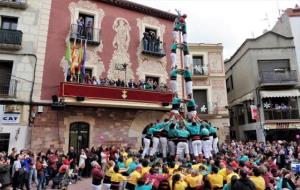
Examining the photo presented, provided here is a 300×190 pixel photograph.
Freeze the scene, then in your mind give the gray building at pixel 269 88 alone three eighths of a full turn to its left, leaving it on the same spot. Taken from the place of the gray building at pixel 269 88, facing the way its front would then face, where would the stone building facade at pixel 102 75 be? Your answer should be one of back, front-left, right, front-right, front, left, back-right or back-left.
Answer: back

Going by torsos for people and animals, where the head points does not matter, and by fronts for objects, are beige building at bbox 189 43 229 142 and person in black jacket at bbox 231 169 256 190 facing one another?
yes

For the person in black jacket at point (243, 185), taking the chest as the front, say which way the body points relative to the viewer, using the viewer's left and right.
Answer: facing away from the viewer

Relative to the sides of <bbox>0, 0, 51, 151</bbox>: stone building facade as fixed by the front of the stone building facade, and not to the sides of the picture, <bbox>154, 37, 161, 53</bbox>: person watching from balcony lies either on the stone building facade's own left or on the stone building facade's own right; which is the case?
on the stone building facade's own left

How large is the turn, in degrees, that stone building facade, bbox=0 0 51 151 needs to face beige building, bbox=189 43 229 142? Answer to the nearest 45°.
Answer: approximately 90° to its left

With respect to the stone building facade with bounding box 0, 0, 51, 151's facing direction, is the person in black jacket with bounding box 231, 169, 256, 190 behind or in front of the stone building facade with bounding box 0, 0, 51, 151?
in front

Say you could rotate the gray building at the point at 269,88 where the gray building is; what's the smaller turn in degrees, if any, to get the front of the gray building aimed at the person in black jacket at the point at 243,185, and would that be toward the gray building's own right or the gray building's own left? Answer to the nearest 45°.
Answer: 0° — it already faces them

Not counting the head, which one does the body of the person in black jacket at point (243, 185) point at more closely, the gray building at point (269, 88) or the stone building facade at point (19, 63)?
the gray building

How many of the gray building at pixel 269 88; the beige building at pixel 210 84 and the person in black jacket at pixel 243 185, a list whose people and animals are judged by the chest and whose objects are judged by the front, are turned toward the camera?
2

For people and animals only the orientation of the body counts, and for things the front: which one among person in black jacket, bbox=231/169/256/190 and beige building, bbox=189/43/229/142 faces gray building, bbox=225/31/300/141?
the person in black jacket

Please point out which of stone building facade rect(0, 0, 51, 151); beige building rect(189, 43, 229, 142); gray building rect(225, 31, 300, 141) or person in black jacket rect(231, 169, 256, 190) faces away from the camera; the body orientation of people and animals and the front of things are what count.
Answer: the person in black jacket

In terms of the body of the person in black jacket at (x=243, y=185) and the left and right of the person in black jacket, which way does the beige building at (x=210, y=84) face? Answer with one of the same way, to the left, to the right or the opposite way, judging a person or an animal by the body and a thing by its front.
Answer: the opposite way

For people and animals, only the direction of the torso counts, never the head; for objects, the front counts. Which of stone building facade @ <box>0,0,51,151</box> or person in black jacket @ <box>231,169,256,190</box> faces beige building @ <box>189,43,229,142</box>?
the person in black jacket

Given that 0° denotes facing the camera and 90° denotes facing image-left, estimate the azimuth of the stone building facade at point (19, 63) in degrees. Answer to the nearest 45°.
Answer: approximately 0°

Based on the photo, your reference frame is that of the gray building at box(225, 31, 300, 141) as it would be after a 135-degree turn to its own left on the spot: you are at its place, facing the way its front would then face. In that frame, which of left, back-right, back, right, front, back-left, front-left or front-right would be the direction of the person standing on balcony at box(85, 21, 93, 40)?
back
